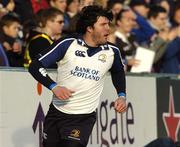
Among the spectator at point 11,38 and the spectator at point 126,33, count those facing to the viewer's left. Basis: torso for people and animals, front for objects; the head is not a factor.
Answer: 0

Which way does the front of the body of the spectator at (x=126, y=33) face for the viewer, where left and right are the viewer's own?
facing the viewer and to the right of the viewer

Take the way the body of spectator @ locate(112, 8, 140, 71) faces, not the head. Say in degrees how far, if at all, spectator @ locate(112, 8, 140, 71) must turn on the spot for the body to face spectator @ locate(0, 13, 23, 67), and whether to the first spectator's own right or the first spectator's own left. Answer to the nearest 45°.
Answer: approximately 90° to the first spectator's own right

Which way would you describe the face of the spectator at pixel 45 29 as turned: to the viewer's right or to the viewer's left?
to the viewer's right

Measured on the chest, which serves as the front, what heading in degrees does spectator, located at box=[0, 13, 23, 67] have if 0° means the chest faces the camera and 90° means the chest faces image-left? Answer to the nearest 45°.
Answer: approximately 315°

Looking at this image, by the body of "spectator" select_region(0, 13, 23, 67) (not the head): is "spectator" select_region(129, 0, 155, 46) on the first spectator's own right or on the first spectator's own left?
on the first spectator's own left

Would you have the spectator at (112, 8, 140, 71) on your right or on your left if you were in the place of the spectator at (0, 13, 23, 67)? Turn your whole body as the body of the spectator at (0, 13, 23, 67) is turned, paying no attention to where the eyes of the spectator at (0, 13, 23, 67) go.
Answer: on your left
